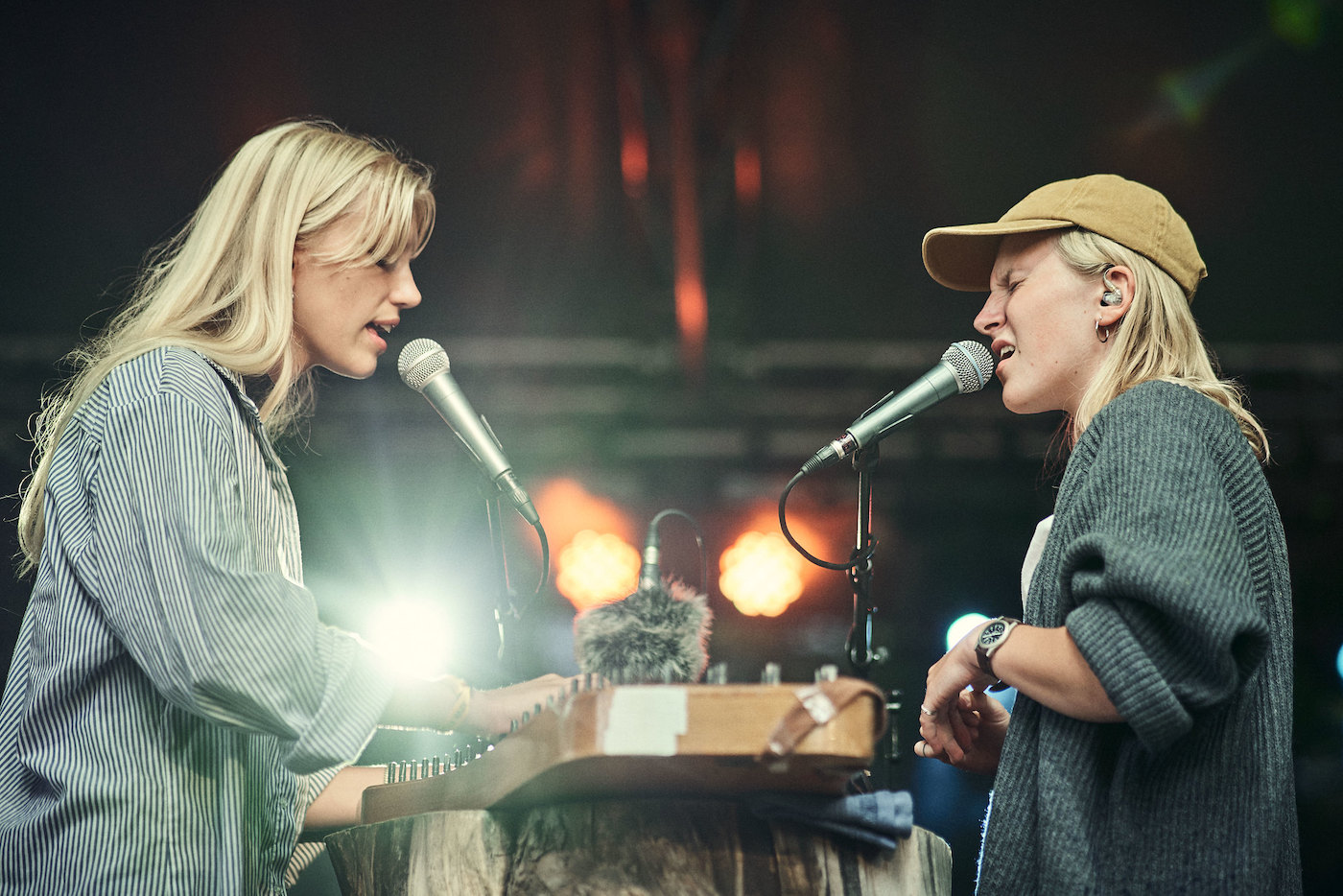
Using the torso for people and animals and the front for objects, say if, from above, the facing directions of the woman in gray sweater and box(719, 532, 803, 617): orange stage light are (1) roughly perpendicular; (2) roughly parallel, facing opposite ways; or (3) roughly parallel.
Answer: roughly perpendicular

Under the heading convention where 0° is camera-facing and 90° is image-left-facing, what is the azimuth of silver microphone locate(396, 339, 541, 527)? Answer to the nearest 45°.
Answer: approximately 90°

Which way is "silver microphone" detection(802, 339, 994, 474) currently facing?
to the viewer's right

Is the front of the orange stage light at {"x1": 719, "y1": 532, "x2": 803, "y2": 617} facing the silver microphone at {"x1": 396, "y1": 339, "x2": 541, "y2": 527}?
yes

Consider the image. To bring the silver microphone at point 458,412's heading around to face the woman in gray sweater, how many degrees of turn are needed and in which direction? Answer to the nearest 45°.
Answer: approximately 135° to its left

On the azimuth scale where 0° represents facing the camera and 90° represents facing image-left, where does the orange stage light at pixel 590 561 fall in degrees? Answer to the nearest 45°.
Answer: approximately 0°

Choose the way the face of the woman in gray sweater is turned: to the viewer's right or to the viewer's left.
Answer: to the viewer's left

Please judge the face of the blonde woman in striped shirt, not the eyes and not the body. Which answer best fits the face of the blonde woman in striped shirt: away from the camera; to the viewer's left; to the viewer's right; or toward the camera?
to the viewer's right

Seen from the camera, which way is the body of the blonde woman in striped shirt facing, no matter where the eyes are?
to the viewer's right

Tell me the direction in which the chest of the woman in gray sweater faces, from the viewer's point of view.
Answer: to the viewer's left

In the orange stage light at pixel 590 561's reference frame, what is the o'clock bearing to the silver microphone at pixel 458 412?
The silver microphone is roughly at 12 o'clock from the orange stage light.

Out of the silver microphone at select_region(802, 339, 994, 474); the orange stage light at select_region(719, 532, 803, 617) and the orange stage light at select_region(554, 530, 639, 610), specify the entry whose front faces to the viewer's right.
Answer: the silver microphone
